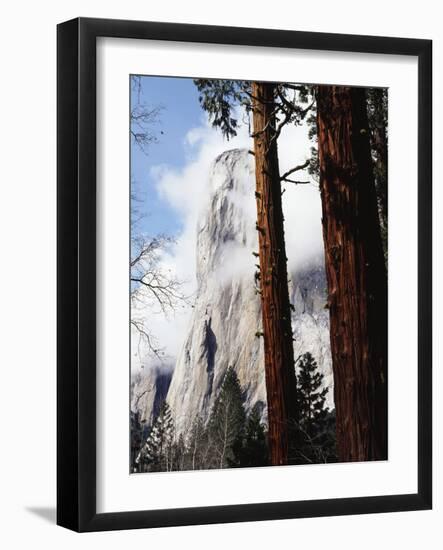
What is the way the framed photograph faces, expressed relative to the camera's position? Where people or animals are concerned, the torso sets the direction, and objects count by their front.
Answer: facing the viewer and to the right of the viewer
